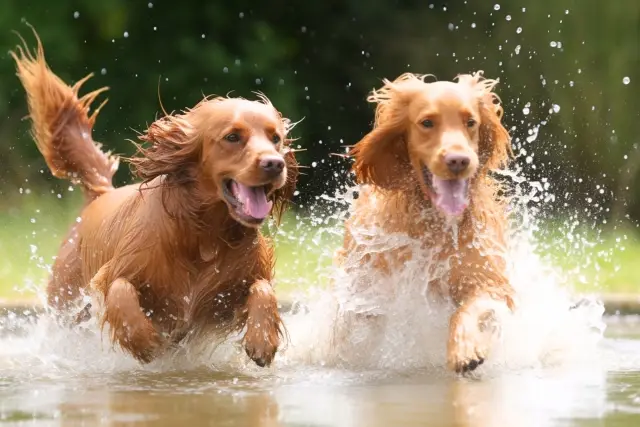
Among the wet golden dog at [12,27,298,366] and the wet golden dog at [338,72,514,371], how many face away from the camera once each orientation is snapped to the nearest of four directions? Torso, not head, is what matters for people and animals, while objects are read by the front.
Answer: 0

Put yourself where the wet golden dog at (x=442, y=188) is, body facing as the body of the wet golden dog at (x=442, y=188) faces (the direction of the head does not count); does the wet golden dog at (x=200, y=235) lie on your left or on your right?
on your right

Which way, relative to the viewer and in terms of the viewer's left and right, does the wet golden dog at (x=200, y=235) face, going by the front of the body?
facing the viewer and to the right of the viewer

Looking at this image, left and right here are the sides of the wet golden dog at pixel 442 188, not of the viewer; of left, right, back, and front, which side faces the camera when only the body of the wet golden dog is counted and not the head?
front

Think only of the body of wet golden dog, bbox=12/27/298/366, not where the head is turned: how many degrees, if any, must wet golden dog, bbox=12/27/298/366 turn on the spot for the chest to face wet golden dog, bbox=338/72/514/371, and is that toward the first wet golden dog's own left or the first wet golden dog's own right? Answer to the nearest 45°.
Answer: approximately 45° to the first wet golden dog's own left
